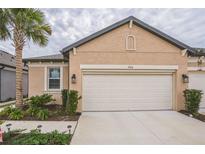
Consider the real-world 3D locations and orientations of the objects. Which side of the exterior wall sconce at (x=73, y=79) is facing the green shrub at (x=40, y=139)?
front

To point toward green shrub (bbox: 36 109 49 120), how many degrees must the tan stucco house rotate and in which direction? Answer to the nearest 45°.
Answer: approximately 45° to its right

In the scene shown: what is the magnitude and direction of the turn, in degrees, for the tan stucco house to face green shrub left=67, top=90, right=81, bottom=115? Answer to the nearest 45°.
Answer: approximately 45° to its right

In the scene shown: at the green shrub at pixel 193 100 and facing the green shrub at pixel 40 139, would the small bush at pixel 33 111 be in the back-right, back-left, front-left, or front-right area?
front-right

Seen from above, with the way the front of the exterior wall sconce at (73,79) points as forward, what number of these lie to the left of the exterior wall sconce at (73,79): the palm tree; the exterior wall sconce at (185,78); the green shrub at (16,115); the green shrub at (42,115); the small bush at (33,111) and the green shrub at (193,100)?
2

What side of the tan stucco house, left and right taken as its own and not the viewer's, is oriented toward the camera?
front

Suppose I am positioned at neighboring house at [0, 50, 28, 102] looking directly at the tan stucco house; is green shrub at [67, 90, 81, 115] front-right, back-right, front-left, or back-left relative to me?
front-right

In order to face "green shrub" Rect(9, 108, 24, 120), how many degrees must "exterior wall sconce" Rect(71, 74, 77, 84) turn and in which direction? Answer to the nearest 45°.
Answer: approximately 45° to its right

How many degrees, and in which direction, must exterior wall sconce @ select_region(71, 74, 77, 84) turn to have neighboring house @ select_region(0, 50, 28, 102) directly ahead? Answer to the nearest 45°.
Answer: approximately 135° to its right

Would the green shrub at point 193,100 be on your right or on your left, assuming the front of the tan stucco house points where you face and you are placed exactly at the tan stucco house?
on your left

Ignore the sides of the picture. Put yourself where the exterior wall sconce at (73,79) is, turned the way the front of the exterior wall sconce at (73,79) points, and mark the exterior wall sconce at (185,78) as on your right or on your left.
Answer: on your left

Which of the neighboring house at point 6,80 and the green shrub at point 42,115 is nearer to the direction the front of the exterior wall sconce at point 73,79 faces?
the green shrub

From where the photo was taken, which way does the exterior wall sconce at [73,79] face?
toward the camera
